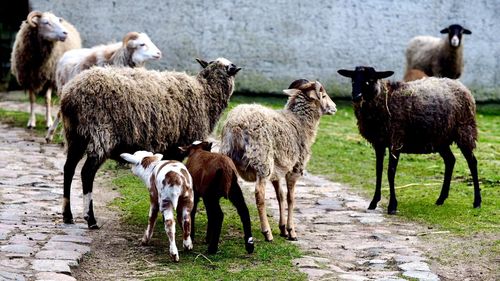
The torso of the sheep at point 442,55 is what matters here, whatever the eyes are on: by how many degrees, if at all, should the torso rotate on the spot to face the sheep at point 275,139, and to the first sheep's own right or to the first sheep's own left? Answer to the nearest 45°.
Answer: approximately 45° to the first sheep's own right

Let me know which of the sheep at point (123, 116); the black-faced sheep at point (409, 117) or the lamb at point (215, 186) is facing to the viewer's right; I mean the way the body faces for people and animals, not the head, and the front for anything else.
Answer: the sheep

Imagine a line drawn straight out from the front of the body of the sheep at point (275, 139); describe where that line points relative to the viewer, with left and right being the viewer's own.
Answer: facing away from the viewer and to the right of the viewer

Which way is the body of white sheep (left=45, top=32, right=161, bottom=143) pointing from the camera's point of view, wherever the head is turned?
to the viewer's right

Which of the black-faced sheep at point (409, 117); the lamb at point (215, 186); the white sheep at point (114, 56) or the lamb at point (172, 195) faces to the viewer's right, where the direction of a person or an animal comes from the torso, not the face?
the white sheep

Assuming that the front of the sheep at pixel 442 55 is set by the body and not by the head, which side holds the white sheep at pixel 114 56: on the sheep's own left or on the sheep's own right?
on the sheep's own right

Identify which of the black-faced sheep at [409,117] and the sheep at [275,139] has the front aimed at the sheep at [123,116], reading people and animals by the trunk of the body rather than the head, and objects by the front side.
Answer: the black-faced sheep

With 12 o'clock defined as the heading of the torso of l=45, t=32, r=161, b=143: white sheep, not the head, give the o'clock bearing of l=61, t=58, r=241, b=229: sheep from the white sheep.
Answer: The sheep is roughly at 3 o'clock from the white sheep.

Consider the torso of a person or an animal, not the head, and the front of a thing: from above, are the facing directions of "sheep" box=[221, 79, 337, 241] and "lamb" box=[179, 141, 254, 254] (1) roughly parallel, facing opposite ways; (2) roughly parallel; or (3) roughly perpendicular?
roughly perpendicular
